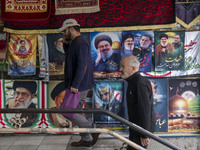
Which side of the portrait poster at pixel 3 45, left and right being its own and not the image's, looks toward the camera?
front

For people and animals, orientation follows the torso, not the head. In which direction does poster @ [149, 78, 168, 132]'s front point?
toward the camera

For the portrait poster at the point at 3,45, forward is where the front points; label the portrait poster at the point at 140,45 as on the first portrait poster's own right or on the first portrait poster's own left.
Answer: on the first portrait poster's own left

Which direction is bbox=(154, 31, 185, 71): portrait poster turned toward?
toward the camera

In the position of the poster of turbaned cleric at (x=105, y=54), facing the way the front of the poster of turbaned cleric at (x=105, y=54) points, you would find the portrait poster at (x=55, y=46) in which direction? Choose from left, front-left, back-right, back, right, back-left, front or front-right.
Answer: right

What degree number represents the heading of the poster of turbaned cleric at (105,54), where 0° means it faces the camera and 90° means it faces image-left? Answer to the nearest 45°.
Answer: approximately 0°

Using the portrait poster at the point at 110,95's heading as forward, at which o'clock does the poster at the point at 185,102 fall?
The poster is roughly at 9 o'clock from the portrait poster.

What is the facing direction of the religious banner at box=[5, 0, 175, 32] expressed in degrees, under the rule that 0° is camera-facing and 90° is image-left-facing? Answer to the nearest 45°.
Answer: approximately 0°
